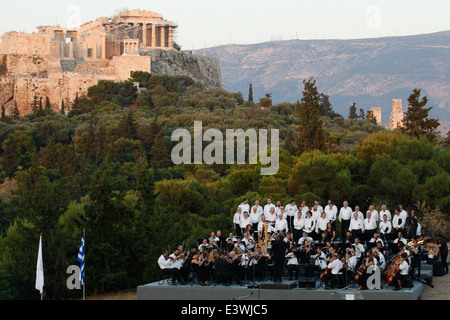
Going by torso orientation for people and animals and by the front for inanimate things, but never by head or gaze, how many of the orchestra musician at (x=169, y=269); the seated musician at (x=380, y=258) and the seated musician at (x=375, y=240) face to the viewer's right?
1

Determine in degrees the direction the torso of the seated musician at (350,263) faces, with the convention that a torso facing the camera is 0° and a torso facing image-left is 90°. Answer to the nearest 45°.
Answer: approximately 45°

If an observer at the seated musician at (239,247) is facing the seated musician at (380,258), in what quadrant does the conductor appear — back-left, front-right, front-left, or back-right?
front-right

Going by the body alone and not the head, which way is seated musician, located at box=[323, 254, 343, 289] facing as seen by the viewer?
to the viewer's left

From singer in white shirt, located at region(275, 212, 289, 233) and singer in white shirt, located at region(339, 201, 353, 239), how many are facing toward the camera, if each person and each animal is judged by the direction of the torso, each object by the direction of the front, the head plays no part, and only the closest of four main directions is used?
2

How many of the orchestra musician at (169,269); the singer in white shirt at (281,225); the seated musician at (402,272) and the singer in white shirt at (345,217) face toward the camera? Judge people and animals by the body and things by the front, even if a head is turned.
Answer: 2

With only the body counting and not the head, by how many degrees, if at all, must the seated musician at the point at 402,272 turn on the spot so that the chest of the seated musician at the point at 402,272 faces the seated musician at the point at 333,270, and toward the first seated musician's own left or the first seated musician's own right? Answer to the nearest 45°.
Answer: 0° — they already face them

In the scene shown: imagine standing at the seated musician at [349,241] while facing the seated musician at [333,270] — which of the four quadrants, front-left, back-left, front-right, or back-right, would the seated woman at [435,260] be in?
back-left

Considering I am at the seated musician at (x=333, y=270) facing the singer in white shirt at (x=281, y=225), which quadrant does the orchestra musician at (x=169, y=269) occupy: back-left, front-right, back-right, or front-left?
front-left

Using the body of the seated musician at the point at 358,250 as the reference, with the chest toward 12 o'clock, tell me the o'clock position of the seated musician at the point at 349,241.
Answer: the seated musician at the point at 349,241 is roughly at 4 o'clock from the seated musician at the point at 358,250.

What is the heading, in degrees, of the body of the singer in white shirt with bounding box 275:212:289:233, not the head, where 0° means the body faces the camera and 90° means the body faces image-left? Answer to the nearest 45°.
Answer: approximately 0°

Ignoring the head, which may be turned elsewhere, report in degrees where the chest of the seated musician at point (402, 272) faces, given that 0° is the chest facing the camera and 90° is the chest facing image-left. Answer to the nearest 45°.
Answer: approximately 90°

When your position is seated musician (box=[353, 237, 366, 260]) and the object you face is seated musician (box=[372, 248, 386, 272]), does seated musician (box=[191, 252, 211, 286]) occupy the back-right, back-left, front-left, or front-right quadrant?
back-right

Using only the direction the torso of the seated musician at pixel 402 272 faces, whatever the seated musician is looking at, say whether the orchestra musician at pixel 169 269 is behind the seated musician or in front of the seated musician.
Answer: in front

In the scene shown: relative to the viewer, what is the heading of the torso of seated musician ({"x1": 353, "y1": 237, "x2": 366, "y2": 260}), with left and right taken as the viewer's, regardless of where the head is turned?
facing the viewer and to the left of the viewer

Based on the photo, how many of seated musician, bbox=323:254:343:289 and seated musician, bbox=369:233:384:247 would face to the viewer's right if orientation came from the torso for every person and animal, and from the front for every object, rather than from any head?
0

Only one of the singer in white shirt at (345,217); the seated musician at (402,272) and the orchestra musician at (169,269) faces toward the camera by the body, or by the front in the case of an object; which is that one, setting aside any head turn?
the singer in white shirt

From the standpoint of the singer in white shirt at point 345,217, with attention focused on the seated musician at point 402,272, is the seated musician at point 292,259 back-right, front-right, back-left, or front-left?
front-right

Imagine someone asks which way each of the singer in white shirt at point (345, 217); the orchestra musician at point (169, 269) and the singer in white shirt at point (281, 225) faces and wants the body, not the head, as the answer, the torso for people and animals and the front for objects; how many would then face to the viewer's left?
0

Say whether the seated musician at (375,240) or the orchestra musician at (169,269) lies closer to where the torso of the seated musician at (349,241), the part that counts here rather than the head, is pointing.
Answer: the orchestra musician

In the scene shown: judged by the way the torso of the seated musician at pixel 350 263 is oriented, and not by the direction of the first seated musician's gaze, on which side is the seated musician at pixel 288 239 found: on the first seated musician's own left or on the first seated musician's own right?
on the first seated musician's own right

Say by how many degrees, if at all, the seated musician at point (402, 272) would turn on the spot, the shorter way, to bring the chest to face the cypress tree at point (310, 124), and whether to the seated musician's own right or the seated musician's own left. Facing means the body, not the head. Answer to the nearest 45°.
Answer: approximately 90° to the seated musician's own right

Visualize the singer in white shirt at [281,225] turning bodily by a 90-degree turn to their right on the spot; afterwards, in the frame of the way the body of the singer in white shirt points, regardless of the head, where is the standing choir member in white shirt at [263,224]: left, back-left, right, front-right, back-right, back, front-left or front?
front
